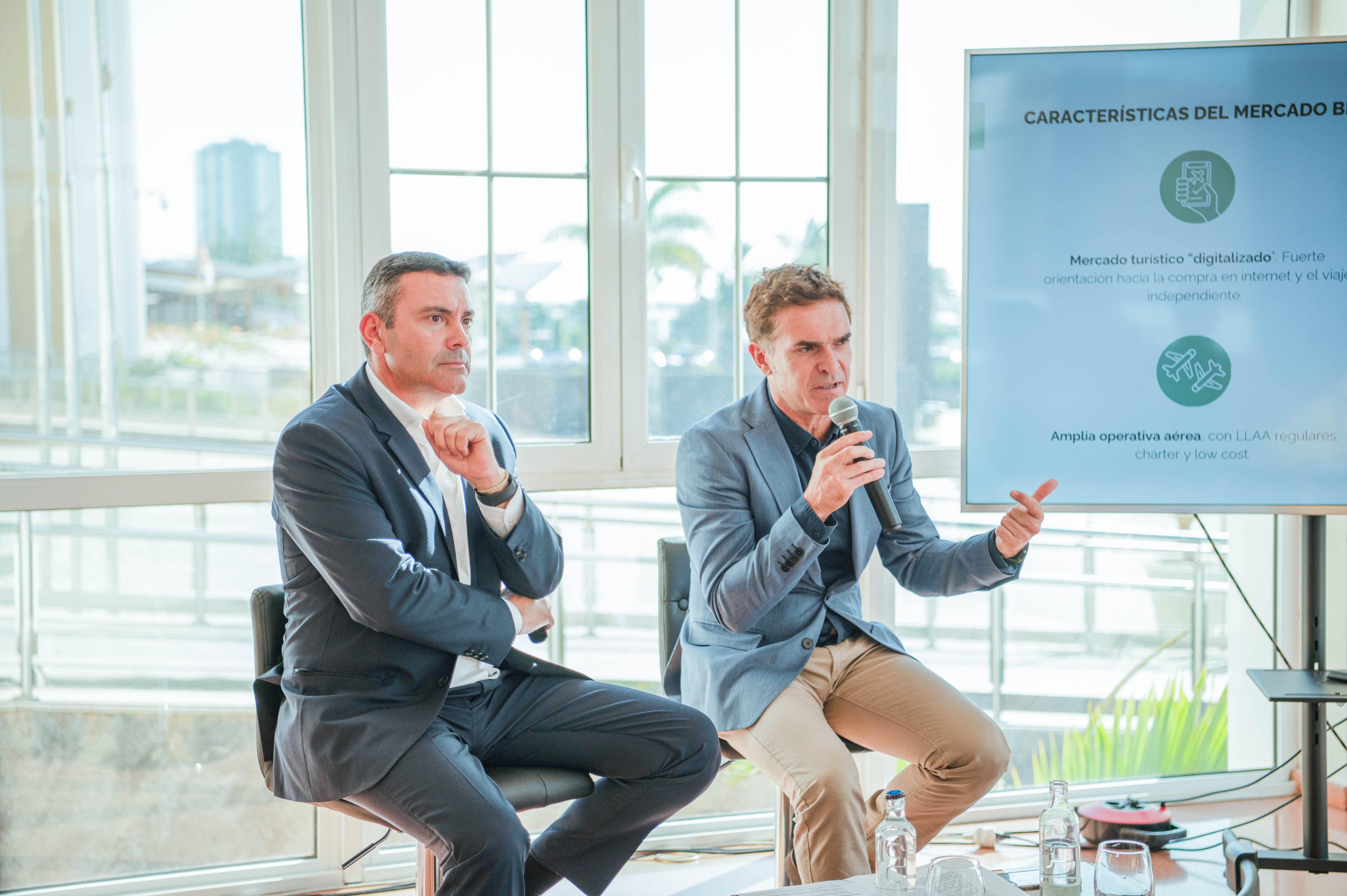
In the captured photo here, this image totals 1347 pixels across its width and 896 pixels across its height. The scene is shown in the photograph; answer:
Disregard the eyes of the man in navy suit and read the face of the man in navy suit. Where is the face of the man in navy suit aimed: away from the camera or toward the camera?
toward the camera

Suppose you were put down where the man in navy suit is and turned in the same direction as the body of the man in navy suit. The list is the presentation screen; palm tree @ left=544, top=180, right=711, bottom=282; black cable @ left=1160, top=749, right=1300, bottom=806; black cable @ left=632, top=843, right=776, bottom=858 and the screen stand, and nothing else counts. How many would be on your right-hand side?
0

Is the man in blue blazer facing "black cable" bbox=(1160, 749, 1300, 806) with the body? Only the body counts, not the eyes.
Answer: no

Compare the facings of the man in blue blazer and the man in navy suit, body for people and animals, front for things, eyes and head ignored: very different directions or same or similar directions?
same or similar directions

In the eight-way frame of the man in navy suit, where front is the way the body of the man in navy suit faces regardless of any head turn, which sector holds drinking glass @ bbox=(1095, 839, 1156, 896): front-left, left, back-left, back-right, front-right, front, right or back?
front

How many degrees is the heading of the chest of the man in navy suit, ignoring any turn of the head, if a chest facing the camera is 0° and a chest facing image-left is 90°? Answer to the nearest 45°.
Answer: approximately 315°

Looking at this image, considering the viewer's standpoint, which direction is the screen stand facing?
facing the viewer

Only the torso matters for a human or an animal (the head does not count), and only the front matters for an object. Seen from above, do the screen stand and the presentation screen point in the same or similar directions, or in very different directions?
same or similar directions

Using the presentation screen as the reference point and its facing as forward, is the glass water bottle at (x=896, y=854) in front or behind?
in front

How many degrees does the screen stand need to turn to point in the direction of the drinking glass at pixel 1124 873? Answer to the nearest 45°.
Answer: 0° — it already faces it

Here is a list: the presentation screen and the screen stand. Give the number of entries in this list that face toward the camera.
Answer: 2

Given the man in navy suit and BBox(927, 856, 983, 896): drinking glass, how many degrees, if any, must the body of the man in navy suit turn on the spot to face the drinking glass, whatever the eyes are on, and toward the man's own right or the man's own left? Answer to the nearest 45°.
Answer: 0° — they already face it

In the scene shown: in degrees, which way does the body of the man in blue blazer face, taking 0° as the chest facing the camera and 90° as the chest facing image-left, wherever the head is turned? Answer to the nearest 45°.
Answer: approximately 315°

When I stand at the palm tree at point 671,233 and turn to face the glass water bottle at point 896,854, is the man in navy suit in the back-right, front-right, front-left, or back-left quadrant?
front-right

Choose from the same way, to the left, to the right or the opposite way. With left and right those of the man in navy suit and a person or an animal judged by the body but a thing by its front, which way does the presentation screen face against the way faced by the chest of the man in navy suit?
to the right
